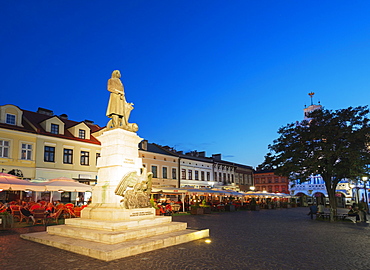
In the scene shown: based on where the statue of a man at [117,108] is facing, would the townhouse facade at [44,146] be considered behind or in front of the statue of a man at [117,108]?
behind

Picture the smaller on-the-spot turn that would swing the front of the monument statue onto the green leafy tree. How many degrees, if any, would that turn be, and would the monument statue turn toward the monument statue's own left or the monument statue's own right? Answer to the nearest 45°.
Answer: approximately 90° to the monument statue's own left

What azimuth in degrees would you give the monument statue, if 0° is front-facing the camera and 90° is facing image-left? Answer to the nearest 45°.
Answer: approximately 315°

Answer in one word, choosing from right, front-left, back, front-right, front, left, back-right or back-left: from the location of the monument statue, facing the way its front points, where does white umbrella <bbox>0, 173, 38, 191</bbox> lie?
back

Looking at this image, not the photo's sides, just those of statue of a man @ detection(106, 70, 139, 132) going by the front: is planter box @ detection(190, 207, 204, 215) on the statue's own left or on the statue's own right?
on the statue's own left

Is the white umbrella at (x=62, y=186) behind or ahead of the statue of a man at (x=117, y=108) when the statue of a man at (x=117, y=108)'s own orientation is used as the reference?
behind

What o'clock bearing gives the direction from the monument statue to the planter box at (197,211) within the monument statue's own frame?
The planter box is roughly at 8 o'clock from the monument statue.

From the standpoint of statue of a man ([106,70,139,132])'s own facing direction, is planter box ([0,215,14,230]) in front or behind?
behind
